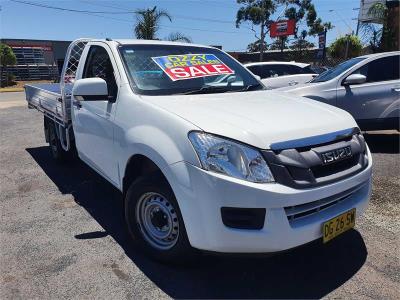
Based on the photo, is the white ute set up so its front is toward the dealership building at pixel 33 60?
no

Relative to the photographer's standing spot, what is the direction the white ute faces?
facing the viewer and to the right of the viewer

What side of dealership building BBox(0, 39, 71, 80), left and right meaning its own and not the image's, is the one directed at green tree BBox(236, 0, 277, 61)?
left

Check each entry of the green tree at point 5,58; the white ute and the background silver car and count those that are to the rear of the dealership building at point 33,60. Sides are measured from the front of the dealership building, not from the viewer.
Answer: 0

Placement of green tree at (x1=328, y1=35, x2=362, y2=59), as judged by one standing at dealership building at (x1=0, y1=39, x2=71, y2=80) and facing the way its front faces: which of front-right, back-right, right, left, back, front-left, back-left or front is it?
front-left

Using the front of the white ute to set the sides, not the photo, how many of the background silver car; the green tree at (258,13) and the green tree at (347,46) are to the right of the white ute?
0

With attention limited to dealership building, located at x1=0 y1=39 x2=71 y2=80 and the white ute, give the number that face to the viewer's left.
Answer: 0

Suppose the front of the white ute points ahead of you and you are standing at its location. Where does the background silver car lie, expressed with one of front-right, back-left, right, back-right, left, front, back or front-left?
left

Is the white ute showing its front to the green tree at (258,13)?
no

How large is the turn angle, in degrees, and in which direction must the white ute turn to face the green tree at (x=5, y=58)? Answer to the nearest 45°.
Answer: approximately 180°

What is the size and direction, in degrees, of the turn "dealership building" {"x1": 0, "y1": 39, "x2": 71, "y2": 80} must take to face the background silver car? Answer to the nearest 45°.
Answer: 0° — it already faces it

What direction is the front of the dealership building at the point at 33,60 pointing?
toward the camera

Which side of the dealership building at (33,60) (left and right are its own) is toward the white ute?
front

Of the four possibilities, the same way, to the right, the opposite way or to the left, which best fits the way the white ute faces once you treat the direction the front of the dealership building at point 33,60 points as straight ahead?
the same way
